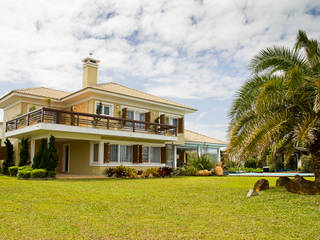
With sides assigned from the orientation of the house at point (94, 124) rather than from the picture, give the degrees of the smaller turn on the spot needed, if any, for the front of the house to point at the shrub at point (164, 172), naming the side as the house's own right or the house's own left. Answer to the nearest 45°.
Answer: approximately 45° to the house's own left

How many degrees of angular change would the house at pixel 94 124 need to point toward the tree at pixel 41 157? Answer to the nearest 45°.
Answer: approximately 90° to its right

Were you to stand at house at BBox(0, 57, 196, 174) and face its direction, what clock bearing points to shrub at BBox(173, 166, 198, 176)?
The shrub is roughly at 10 o'clock from the house.

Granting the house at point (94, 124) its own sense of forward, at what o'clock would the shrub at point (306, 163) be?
The shrub is roughly at 10 o'clock from the house.

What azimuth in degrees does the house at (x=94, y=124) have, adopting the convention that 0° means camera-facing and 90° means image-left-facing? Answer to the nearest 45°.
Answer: approximately 315°

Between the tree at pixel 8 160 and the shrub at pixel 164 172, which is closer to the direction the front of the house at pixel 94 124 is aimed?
the shrub

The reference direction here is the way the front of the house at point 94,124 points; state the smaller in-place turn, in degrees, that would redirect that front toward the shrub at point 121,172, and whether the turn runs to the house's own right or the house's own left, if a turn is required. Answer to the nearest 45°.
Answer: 0° — it already faces it

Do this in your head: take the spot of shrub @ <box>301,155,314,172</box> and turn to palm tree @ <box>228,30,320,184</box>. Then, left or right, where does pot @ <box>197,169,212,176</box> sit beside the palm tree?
right

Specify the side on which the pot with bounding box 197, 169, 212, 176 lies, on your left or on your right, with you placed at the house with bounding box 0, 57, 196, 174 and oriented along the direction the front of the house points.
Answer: on your left

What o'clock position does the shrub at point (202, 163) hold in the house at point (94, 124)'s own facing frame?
The shrub is roughly at 10 o'clock from the house.
